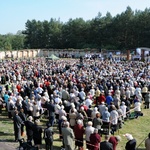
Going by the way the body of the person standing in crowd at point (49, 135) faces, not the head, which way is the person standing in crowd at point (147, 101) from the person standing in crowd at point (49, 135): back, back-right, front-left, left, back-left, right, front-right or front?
front-right

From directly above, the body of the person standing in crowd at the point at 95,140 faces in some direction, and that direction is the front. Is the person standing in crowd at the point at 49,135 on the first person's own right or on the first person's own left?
on the first person's own left

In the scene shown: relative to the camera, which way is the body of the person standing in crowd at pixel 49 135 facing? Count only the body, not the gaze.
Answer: away from the camera

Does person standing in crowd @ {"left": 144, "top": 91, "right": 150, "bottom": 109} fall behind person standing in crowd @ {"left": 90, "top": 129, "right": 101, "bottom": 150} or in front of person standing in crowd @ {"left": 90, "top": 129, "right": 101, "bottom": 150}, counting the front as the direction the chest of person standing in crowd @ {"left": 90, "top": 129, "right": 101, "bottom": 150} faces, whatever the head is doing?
in front

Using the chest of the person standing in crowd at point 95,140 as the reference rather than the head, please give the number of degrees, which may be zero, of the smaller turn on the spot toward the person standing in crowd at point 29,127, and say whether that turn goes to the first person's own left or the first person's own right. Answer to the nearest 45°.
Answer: approximately 45° to the first person's own left

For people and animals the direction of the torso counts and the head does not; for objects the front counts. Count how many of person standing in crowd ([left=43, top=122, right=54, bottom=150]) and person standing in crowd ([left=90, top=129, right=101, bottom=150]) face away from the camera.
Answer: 2

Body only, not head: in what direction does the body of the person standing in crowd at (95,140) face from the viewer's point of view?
away from the camera

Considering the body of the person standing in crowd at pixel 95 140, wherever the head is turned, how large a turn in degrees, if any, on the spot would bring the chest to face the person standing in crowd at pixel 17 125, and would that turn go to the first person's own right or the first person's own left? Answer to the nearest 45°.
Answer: approximately 45° to the first person's own left

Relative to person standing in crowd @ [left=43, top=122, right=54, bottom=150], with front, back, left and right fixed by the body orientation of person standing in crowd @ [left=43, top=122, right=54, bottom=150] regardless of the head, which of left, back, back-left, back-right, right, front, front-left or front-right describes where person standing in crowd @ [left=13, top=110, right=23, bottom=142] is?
front-left
